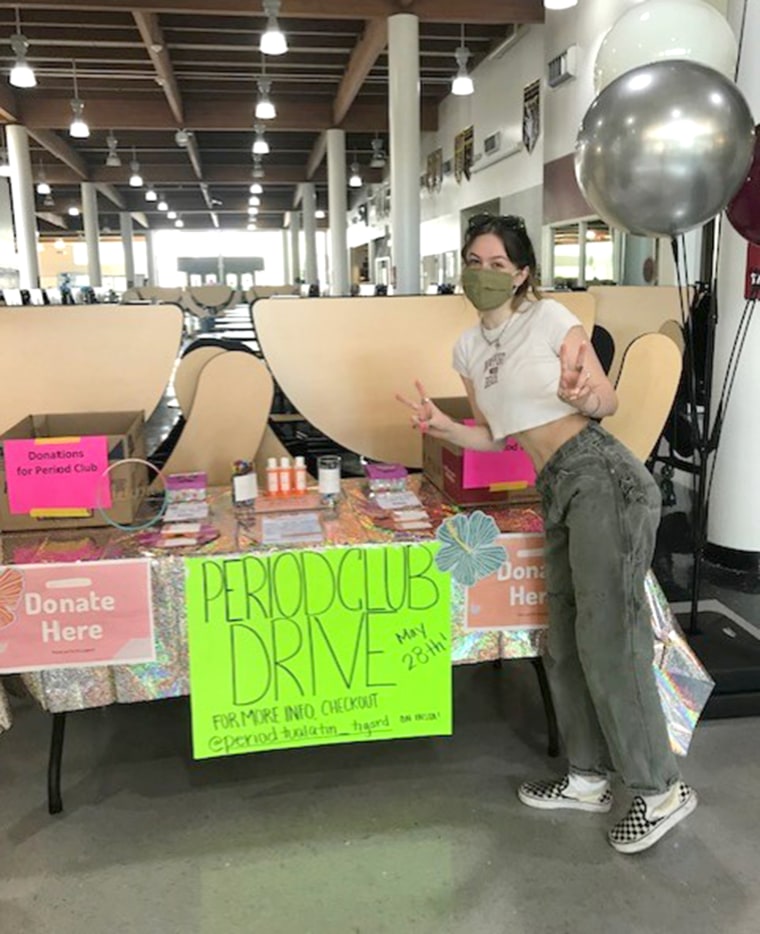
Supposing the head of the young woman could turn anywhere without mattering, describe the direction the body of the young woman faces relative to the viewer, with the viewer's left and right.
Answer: facing the viewer and to the left of the viewer

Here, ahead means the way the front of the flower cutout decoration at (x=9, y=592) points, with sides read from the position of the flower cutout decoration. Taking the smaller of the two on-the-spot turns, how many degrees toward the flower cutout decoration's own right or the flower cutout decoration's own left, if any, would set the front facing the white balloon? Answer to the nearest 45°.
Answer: approximately 90° to the flower cutout decoration's own left

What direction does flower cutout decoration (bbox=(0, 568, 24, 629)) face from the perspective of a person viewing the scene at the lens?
facing the viewer

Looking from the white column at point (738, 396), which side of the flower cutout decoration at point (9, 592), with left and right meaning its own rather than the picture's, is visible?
left

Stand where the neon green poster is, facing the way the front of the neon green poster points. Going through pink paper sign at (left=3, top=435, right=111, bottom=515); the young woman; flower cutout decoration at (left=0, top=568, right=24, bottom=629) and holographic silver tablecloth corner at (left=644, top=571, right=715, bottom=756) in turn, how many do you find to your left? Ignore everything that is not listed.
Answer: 2

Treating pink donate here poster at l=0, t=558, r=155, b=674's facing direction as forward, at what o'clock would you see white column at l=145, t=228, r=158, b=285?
The white column is roughly at 6 o'clock from the pink donate here poster.

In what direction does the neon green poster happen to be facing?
toward the camera

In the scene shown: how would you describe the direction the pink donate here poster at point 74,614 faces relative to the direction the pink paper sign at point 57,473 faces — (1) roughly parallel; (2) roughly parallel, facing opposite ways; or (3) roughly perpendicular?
roughly parallel

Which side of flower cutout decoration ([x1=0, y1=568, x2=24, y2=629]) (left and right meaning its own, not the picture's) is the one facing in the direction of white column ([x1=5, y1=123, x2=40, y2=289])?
back

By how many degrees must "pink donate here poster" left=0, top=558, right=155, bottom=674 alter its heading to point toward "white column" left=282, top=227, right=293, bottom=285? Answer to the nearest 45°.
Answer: approximately 180°

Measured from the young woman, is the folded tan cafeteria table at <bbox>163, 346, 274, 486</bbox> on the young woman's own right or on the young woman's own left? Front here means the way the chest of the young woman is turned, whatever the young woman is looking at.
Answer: on the young woman's own right

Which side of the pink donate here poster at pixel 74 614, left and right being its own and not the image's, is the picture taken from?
front

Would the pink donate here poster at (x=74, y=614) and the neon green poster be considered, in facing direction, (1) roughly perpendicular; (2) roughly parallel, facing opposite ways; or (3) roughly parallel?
roughly parallel

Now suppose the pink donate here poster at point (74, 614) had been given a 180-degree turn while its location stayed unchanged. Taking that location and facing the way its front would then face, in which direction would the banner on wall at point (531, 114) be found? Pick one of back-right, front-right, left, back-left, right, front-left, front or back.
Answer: front-right

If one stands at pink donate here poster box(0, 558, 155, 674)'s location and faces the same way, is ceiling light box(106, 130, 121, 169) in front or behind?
behind

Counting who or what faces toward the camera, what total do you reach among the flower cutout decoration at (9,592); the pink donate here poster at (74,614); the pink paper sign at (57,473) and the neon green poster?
4

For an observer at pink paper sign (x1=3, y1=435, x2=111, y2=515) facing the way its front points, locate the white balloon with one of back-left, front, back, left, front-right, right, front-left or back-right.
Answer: left

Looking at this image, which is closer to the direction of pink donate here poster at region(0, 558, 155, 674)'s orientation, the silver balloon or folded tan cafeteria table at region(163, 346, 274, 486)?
the silver balloon
